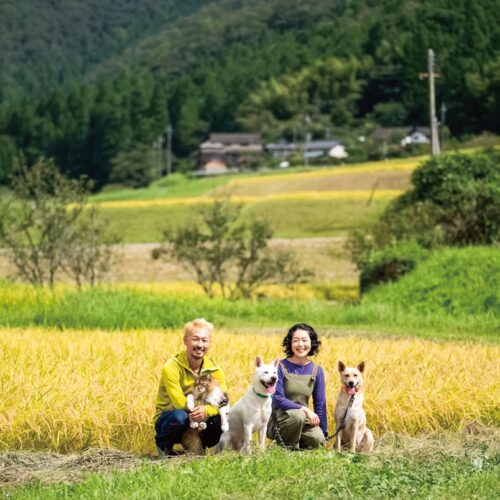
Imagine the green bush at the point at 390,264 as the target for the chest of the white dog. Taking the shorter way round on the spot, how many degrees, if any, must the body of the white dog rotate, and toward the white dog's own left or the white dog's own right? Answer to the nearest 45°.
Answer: approximately 135° to the white dog's own left

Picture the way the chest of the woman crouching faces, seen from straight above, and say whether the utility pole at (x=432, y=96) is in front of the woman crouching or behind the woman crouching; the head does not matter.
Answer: behind

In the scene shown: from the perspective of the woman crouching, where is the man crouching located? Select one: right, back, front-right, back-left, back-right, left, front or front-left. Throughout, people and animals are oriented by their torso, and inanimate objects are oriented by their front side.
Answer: right

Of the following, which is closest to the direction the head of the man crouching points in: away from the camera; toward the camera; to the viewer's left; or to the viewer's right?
toward the camera

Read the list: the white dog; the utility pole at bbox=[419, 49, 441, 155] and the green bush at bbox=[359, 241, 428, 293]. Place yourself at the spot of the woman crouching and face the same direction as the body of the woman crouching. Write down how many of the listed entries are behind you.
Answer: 2

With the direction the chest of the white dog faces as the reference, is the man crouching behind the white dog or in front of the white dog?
behind

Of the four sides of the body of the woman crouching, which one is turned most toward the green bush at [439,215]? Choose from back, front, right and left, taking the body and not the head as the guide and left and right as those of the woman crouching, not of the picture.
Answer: back

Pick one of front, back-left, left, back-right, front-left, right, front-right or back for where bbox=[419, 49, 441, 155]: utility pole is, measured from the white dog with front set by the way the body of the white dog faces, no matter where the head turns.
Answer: back-left

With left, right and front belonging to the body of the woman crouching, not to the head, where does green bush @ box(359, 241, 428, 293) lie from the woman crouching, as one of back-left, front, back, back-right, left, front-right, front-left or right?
back

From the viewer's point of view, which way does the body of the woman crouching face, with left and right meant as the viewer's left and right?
facing the viewer

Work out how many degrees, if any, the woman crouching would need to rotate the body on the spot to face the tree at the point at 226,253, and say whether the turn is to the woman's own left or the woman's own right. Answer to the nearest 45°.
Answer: approximately 180°

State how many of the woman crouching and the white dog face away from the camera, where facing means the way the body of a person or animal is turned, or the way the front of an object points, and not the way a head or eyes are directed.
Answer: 0

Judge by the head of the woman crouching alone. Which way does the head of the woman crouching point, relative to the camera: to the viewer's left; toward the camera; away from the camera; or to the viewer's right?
toward the camera

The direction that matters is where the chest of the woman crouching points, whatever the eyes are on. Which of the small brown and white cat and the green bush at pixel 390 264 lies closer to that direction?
the small brown and white cat
